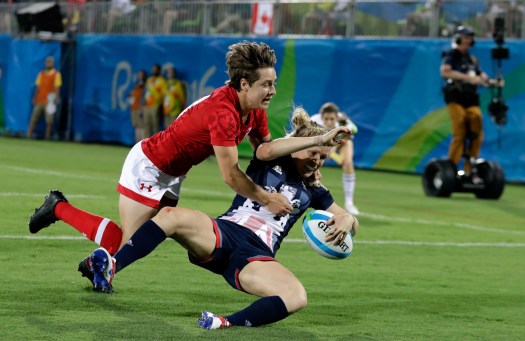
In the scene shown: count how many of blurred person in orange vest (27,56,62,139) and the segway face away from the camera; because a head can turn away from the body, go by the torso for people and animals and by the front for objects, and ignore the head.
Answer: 0
